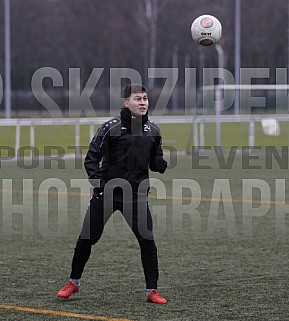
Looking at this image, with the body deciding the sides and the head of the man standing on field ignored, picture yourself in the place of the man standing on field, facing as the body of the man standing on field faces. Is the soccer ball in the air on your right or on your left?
on your left

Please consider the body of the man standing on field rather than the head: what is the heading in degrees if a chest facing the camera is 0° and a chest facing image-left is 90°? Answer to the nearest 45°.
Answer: approximately 315°

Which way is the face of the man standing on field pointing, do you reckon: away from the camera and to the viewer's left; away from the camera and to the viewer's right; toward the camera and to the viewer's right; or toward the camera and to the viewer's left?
toward the camera and to the viewer's right
